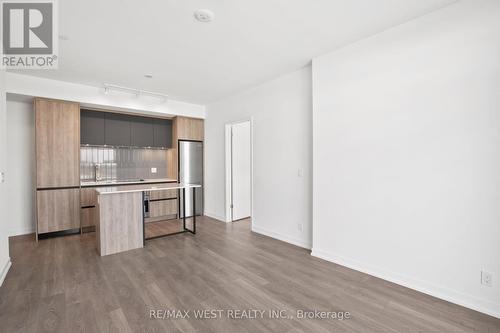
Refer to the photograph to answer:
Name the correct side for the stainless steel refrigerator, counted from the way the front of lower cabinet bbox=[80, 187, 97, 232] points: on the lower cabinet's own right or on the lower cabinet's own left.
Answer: on the lower cabinet's own left

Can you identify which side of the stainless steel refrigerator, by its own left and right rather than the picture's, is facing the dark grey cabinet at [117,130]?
right

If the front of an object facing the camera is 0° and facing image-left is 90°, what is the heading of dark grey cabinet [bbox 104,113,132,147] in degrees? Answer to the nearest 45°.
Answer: approximately 0°

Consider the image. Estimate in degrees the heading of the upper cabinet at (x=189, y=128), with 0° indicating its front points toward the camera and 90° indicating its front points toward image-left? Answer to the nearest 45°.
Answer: approximately 0°

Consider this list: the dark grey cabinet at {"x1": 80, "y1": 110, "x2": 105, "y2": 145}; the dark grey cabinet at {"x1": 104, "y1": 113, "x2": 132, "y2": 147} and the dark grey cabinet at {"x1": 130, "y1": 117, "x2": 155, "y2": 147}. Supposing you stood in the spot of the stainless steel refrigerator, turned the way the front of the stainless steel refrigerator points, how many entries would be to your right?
3

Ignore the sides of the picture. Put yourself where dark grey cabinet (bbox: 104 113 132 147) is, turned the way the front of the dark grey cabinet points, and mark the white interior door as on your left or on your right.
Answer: on your left

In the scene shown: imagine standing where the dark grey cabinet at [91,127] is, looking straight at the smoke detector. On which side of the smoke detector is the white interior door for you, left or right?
left

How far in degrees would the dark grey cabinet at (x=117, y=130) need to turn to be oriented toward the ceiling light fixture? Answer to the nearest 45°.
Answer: approximately 45° to its left

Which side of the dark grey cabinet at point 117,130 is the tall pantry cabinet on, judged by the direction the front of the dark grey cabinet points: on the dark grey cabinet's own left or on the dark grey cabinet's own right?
on the dark grey cabinet's own right
